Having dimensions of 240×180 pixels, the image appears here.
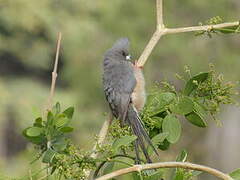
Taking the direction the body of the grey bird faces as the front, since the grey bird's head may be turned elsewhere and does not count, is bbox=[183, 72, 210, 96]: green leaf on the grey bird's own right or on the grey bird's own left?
on the grey bird's own right

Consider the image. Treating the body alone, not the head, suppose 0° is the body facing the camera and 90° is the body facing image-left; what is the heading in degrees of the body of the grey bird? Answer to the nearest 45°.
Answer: approximately 270°
